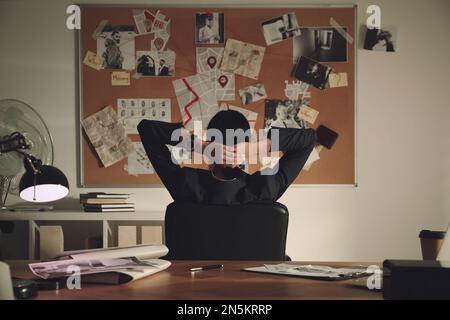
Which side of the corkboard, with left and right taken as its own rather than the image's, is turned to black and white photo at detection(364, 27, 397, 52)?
left

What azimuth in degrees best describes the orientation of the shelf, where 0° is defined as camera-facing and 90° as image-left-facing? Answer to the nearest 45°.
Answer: approximately 0°

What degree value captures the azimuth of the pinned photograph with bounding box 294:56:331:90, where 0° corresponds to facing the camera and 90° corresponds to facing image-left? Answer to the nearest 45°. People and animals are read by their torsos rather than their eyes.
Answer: approximately 0°

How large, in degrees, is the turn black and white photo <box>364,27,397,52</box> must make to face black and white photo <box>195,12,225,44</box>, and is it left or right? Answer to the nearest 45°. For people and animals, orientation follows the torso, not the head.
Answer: approximately 90° to its right
